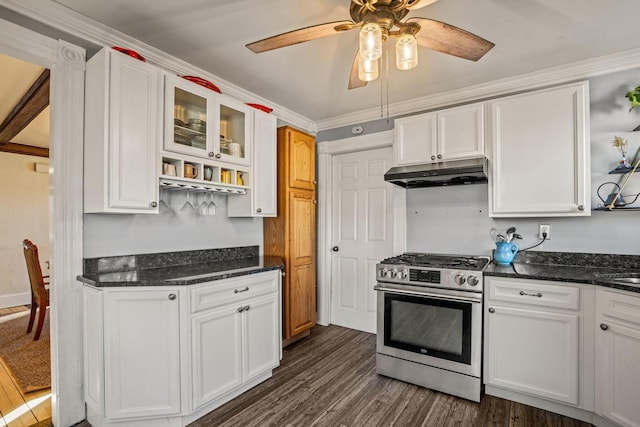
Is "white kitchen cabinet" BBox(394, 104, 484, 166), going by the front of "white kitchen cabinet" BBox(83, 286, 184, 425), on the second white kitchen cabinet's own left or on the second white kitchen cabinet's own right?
on the second white kitchen cabinet's own left

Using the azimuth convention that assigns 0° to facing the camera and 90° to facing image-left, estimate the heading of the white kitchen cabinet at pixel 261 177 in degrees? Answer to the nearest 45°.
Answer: approximately 315°

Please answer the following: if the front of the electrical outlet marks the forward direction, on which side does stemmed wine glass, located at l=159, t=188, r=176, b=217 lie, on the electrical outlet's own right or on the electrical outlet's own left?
on the electrical outlet's own right
